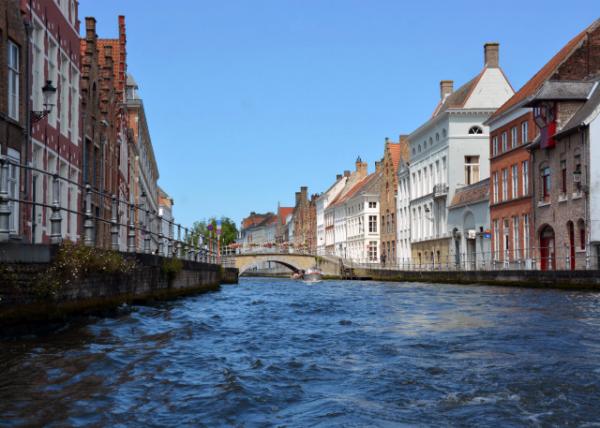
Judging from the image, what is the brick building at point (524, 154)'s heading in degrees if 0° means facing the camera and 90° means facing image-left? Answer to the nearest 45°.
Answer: approximately 45°

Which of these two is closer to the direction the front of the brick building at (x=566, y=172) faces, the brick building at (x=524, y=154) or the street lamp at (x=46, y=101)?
the street lamp

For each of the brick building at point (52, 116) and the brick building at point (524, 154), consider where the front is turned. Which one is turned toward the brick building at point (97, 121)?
the brick building at point (524, 154)

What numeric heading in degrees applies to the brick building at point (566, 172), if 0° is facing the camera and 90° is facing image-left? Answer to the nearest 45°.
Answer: approximately 45°

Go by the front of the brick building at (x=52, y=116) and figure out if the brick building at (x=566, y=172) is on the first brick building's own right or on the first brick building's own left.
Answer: on the first brick building's own left

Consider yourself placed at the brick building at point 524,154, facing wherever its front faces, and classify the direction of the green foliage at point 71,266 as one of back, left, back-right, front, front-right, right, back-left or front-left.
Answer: front-left

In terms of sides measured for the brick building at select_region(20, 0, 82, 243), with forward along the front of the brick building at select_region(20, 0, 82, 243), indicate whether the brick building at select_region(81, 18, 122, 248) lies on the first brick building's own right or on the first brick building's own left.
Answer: on the first brick building's own left

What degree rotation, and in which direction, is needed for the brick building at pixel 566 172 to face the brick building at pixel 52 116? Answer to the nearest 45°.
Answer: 0° — it already faces it

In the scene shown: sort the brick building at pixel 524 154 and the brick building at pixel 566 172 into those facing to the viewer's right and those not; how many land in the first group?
0

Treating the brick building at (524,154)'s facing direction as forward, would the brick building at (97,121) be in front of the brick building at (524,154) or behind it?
in front

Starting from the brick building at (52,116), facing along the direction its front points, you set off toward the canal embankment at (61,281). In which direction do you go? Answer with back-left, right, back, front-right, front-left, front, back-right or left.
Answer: front-right

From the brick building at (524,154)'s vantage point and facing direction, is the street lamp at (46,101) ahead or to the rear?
ahead
